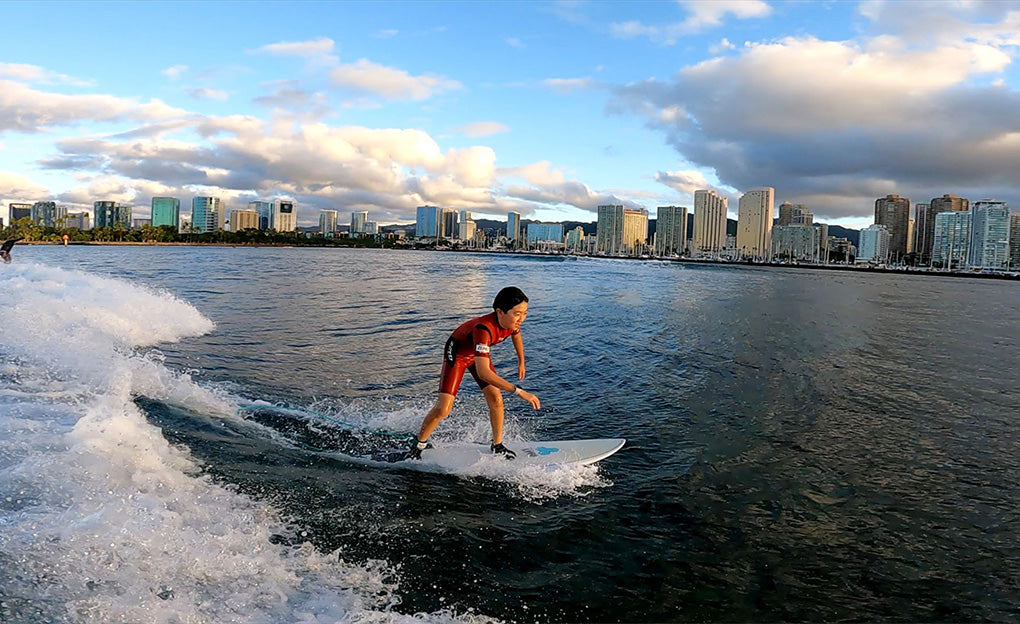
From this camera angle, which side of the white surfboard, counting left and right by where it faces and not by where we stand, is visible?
right
